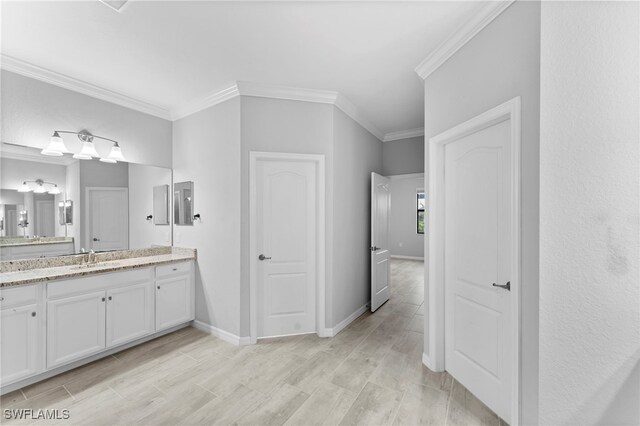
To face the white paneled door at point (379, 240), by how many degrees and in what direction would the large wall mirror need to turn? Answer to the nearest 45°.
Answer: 0° — it already faces it

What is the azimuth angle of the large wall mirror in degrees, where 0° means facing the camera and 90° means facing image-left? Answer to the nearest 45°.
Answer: approximately 315°

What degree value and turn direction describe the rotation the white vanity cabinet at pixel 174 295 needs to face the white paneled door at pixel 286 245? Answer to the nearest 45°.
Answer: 0° — it already faces it

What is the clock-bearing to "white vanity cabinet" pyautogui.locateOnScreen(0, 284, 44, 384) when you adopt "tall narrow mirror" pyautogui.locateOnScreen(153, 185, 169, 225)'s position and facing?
The white vanity cabinet is roughly at 12 o'clock from the tall narrow mirror.

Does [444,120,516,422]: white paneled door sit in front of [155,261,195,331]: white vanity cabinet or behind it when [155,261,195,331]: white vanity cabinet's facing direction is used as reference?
in front

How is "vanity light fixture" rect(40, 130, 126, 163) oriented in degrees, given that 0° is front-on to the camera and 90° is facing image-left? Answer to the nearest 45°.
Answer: approximately 315°
